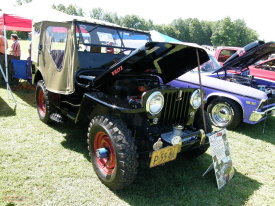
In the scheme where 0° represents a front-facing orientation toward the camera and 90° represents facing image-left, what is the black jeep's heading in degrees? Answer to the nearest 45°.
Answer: approximately 315°

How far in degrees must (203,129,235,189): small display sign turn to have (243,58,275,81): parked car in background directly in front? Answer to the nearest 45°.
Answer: approximately 135° to its left

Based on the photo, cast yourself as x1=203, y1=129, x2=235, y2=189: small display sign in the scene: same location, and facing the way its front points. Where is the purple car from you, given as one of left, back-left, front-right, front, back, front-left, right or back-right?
back-left

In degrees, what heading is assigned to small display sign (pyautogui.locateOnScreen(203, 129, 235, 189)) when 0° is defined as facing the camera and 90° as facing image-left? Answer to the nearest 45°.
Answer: approximately 315°

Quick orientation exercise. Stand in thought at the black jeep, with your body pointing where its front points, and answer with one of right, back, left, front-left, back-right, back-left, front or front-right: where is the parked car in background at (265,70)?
left

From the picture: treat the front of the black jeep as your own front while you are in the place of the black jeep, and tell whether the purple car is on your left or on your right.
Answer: on your left

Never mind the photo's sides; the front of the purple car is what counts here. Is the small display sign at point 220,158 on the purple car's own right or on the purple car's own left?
on the purple car's own right

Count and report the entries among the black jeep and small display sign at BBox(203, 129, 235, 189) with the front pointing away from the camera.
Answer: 0

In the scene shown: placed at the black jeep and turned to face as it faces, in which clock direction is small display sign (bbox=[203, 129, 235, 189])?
The small display sign is roughly at 11 o'clock from the black jeep.

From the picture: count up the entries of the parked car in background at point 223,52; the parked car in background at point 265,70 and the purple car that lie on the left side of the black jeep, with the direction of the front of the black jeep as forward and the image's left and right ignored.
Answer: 3
